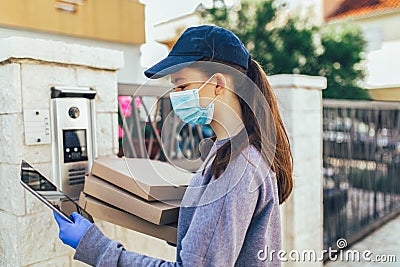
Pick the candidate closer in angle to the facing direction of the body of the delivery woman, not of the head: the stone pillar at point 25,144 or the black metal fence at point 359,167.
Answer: the stone pillar

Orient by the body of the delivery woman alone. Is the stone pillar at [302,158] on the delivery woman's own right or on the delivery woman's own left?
on the delivery woman's own right

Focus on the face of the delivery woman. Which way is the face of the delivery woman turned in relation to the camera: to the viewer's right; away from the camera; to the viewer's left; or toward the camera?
to the viewer's left

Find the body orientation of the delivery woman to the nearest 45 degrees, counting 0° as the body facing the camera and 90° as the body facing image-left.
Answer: approximately 90°

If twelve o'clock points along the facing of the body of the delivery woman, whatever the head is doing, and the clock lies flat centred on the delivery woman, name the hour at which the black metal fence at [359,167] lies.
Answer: The black metal fence is roughly at 4 o'clock from the delivery woman.

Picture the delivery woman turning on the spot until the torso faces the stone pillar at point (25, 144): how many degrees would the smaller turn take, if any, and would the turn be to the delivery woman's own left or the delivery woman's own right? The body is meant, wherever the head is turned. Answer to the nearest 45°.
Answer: approximately 45° to the delivery woman's own right
